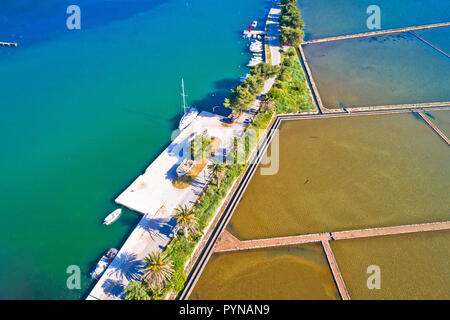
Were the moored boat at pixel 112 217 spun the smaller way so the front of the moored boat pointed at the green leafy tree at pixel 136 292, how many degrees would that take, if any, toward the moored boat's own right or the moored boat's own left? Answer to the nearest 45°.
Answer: approximately 135° to the moored boat's own right

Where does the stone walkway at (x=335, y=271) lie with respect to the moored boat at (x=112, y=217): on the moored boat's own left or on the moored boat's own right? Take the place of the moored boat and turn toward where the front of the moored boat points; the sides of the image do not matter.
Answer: on the moored boat's own right

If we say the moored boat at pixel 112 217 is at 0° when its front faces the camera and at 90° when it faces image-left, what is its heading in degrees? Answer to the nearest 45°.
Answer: approximately 225°

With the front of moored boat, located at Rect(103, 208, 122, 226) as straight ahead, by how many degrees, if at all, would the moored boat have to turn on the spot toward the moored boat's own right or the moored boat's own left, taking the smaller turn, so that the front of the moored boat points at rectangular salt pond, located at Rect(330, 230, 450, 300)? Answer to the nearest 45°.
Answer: approximately 90° to the moored boat's own right
